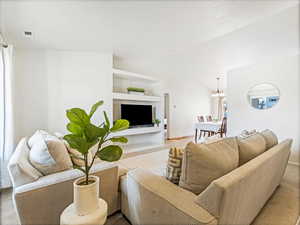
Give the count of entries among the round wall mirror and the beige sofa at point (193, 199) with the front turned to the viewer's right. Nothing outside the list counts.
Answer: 0

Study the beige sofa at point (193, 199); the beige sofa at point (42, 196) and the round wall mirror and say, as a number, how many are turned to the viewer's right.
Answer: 1

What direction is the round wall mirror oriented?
toward the camera

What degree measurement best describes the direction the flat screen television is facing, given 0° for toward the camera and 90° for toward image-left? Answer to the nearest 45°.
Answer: approximately 315°

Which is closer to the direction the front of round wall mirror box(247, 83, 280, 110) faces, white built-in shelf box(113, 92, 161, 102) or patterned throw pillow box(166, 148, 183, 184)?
the patterned throw pillow

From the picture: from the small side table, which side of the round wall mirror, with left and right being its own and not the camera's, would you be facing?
front

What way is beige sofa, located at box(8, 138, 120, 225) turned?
to the viewer's right

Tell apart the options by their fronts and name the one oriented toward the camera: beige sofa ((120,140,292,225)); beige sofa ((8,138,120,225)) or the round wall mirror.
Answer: the round wall mirror

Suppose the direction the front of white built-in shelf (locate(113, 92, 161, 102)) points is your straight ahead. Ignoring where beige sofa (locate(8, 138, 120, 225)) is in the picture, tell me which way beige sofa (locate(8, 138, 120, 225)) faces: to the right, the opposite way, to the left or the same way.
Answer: to the left

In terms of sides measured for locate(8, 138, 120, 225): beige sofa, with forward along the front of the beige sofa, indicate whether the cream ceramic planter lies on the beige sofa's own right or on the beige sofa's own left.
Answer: on the beige sofa's own right

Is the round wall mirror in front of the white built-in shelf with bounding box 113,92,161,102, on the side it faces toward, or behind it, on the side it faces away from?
in front

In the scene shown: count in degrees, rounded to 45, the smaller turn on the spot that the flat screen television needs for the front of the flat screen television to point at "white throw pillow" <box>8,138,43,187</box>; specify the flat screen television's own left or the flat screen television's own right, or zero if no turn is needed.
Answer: approximately 45° to the flat screen television's own right

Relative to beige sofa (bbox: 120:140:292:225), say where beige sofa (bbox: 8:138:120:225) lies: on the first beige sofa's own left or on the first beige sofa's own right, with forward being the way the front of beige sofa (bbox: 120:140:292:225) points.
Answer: on the first beige sofa's own left

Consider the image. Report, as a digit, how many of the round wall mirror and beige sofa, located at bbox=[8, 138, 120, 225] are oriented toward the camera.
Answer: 1
